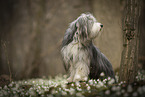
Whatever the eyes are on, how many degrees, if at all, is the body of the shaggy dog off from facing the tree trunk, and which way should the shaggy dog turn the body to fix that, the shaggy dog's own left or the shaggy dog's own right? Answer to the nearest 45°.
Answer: approximately 90° to the shaggy dog's own left
